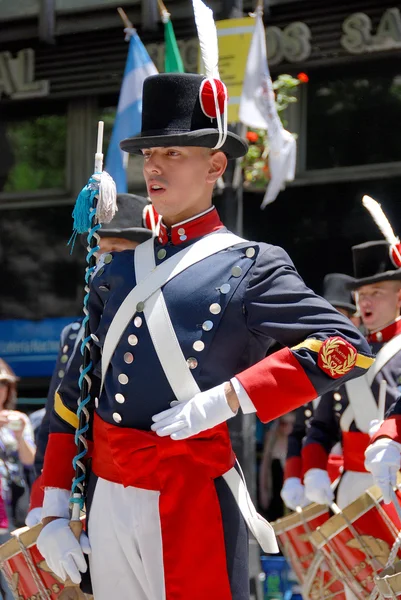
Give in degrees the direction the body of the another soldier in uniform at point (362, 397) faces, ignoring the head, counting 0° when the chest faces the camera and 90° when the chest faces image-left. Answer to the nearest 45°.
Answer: approximately 45°

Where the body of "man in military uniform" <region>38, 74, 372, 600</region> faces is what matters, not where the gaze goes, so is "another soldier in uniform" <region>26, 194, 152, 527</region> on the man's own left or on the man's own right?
on the man's own right

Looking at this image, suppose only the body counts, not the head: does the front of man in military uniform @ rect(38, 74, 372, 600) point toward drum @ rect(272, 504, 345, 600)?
no

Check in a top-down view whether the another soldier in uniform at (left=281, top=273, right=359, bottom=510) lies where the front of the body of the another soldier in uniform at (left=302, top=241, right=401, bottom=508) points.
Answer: no

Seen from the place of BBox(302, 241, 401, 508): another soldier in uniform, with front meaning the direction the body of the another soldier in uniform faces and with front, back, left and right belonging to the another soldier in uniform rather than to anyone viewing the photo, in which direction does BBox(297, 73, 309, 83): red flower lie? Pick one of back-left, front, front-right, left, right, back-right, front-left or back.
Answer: back-right

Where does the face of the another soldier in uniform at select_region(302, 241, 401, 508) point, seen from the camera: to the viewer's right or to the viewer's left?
to the viewer's left

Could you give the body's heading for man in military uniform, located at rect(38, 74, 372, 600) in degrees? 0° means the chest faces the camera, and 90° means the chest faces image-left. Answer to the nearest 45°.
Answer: approximately 45°

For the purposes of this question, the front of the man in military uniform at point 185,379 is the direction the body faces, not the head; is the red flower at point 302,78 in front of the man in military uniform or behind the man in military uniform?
behind

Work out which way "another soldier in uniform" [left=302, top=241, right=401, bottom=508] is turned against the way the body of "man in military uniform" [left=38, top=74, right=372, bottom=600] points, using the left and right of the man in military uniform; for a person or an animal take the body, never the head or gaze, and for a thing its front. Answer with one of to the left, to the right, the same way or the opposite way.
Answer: the same way

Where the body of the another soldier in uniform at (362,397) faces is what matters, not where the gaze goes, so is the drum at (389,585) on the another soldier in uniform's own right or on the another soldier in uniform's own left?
on the another soldier in uniform's own left

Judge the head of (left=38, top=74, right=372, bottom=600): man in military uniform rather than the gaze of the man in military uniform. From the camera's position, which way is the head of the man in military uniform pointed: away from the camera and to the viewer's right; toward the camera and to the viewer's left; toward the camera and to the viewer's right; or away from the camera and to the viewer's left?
toward the camera and to the viewer's left

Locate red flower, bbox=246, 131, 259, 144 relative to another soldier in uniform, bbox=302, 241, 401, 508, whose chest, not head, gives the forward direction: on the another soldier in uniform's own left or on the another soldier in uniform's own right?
on the another soldier in uniform's own right

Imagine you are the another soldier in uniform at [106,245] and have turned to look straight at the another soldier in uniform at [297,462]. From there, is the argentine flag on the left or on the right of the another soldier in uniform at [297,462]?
left

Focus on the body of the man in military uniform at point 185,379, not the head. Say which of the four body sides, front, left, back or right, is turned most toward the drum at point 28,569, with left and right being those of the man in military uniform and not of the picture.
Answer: right

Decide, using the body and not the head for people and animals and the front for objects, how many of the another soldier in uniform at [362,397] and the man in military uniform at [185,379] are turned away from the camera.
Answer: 0

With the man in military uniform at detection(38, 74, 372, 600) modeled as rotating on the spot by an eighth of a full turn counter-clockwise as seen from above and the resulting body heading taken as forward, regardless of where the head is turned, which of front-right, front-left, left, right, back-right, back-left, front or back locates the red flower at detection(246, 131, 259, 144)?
back

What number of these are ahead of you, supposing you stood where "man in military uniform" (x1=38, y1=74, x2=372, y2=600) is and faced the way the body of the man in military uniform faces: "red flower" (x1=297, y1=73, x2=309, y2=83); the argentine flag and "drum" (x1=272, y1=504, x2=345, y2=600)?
0

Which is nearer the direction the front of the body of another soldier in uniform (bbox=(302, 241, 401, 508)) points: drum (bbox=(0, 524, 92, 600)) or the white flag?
the drum
